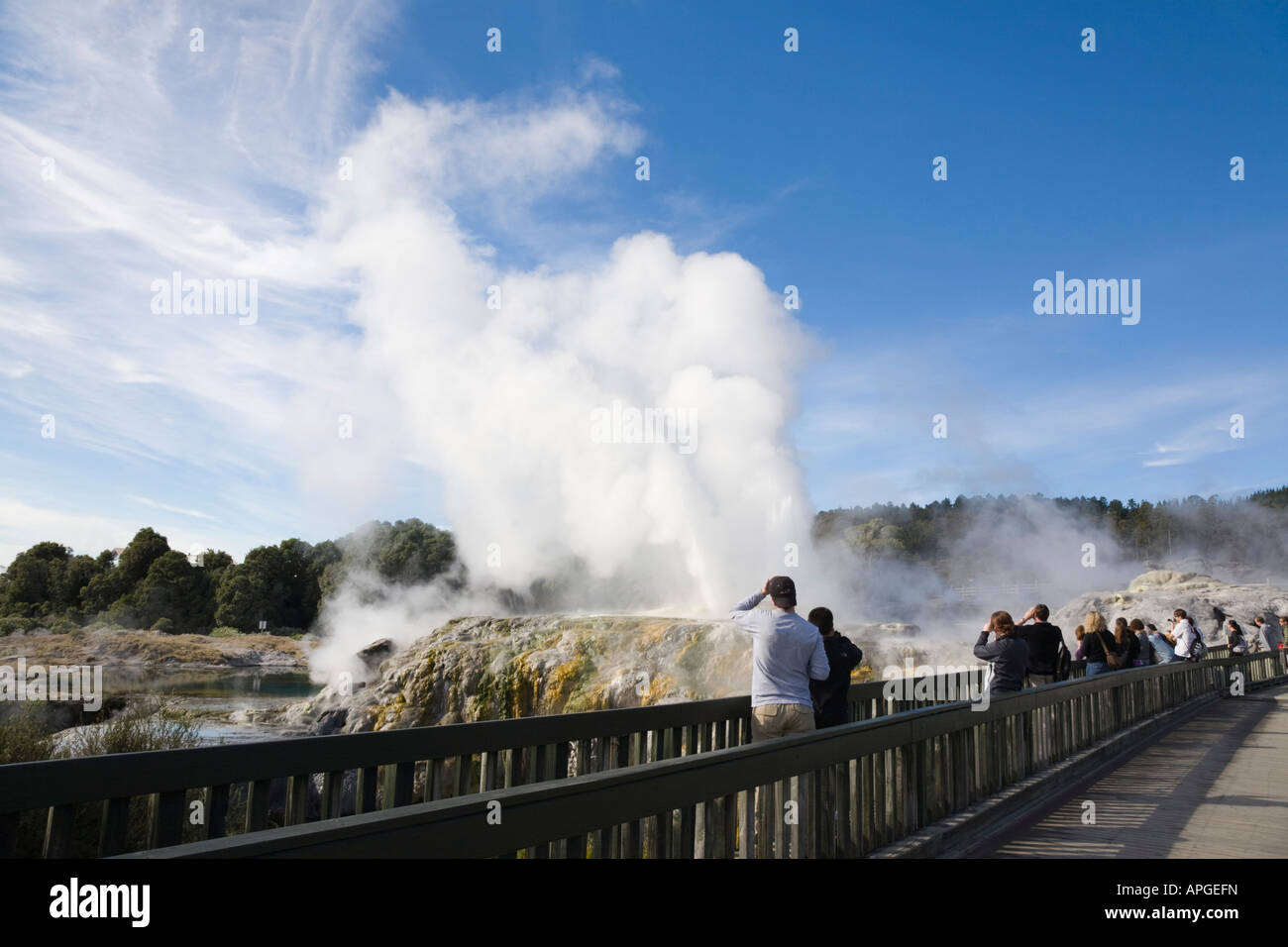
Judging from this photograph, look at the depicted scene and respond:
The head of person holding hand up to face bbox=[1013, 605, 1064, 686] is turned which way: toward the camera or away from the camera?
away from the camera

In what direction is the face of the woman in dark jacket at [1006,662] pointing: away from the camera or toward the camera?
away from the camera

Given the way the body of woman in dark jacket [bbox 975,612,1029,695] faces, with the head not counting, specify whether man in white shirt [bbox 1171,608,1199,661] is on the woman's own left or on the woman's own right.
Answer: on the woman's own right

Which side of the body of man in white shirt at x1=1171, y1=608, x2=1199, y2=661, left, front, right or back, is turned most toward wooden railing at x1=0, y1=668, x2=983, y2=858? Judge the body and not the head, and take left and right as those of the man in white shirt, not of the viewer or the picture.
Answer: left

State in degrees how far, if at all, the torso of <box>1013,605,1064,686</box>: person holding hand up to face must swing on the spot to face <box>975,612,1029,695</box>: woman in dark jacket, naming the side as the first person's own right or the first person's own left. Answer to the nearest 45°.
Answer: approximately 135° to the first person's own left

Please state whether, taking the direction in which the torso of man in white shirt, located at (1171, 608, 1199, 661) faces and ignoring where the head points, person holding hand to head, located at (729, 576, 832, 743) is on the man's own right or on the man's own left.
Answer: on the man's own left

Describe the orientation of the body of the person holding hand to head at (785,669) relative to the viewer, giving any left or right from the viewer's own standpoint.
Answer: facing away from the viewer

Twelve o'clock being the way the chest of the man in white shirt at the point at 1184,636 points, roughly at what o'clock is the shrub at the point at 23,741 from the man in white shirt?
The shrub is roughly at 10 o'clock from the man in white shirt.

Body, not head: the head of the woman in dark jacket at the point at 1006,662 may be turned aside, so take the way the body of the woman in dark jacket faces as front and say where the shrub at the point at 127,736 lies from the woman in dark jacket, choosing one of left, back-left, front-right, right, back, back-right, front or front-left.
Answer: front-left

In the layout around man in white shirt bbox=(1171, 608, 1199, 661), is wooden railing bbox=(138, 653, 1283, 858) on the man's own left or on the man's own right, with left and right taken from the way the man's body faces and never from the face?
on the man's own left
